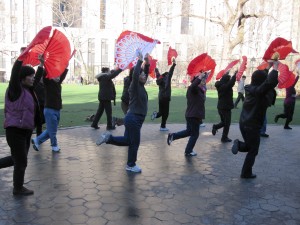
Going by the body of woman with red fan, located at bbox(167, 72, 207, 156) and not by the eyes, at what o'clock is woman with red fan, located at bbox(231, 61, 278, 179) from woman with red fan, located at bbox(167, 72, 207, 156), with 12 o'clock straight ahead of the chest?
woman with red fan, located at bbox(231, 61, 278, 179) is roughly at 2 o'clock from woman with red fan, located at bbox(167, 72, 207, 156).

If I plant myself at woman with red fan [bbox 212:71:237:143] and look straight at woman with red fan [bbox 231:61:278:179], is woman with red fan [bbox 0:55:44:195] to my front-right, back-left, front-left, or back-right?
front-right

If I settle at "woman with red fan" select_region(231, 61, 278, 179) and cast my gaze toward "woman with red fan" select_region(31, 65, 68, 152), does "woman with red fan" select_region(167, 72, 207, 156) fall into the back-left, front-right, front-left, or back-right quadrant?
front-right

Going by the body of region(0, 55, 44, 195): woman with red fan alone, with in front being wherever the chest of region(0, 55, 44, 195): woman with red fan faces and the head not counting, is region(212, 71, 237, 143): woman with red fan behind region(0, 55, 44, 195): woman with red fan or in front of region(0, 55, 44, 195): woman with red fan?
in front

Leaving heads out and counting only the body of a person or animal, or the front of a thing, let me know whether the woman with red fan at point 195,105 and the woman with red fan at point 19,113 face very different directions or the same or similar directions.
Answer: same or similar directions

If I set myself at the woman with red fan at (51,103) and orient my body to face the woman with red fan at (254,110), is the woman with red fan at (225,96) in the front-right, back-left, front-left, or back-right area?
front-left

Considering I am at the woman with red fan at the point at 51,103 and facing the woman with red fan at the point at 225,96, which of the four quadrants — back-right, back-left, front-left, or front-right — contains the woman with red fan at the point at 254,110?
front-right
